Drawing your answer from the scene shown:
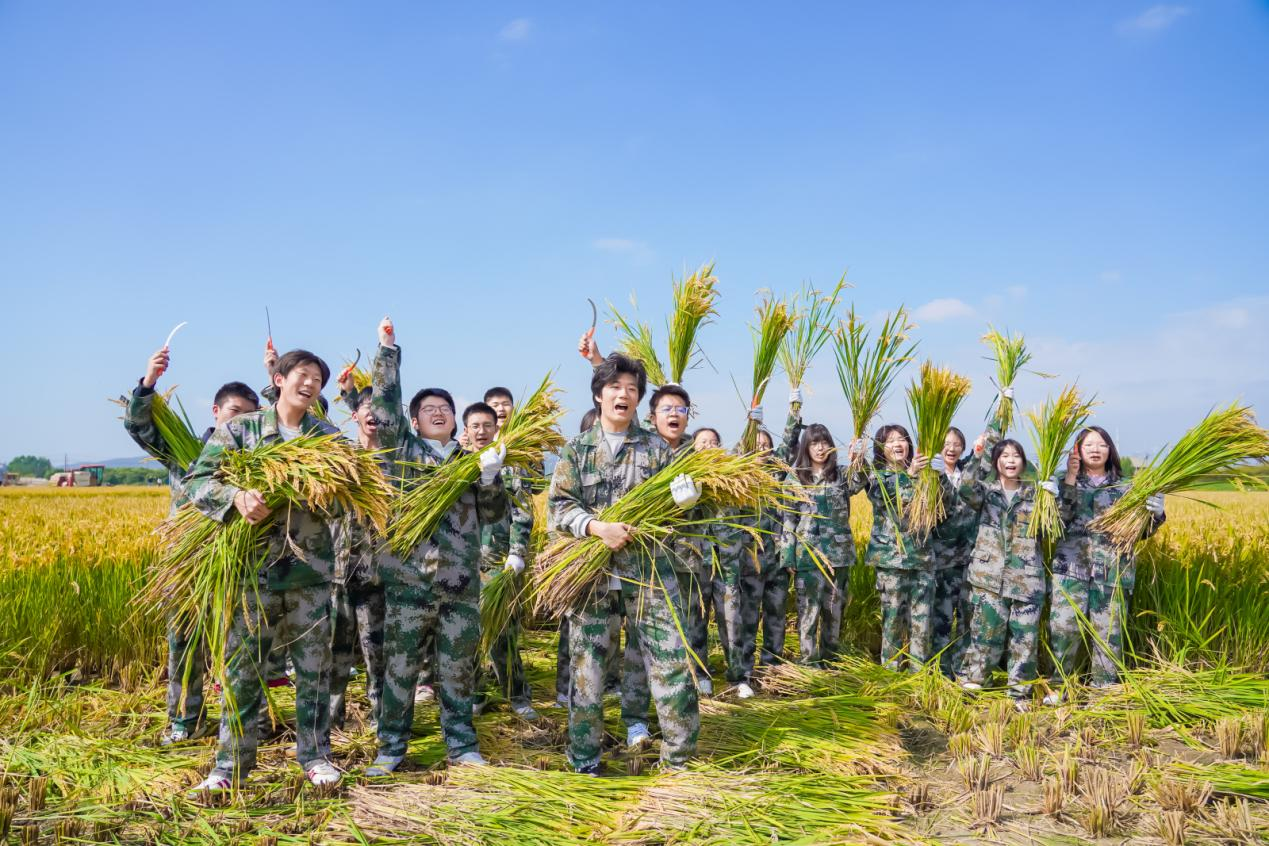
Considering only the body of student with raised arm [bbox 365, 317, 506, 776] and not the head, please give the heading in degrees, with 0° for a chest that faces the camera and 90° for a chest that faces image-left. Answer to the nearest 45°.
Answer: approximately 0°

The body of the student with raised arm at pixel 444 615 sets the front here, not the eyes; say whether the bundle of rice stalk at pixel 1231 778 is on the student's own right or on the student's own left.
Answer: on the student's own left
